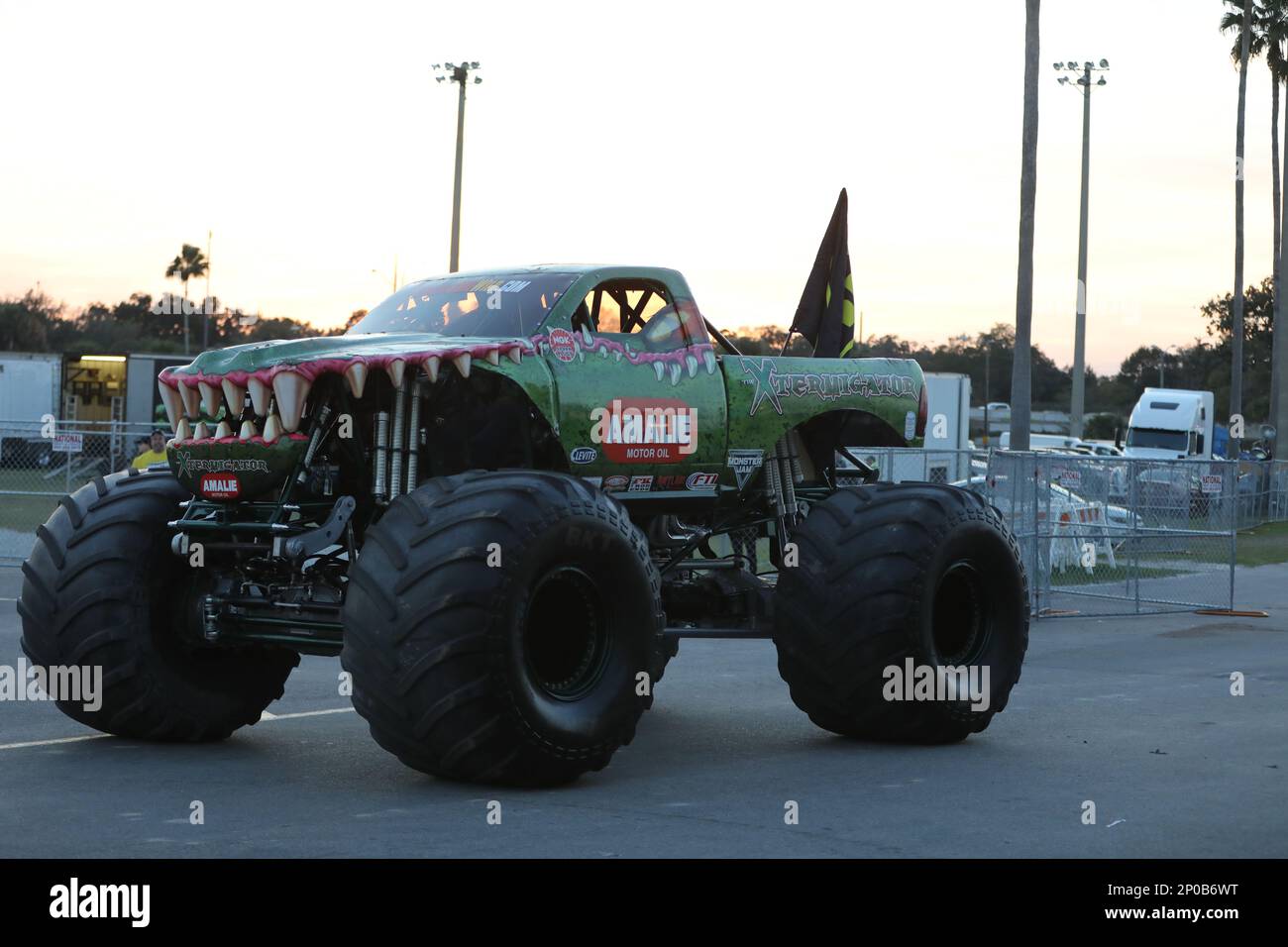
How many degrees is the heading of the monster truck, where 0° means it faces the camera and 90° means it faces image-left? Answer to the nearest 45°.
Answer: approximately 45°

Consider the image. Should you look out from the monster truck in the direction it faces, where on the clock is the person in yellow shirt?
The person in yellow shirt is roughly at 4 o'clock from the monster truck.

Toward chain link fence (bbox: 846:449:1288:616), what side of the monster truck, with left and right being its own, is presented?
back

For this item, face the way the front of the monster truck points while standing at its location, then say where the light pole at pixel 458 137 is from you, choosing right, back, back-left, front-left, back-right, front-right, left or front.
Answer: back-right

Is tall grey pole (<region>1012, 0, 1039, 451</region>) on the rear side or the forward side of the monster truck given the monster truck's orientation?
on the rear side
